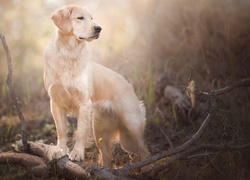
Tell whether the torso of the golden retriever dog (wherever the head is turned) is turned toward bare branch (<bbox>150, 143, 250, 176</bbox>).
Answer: no

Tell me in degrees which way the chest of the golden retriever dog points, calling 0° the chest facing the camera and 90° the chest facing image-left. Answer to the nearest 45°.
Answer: approximately 45°

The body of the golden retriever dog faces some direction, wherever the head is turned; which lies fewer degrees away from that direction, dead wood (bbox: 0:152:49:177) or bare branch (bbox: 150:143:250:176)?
the dead wood

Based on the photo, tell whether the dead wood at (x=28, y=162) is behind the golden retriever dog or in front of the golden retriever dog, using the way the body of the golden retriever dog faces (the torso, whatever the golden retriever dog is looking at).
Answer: in front
